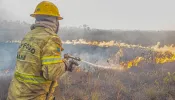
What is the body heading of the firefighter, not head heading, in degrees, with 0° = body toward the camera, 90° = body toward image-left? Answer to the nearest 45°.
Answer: approximately 225°

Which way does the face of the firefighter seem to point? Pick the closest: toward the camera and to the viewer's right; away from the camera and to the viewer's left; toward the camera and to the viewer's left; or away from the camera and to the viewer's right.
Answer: away from the camera and to the viewer's right
